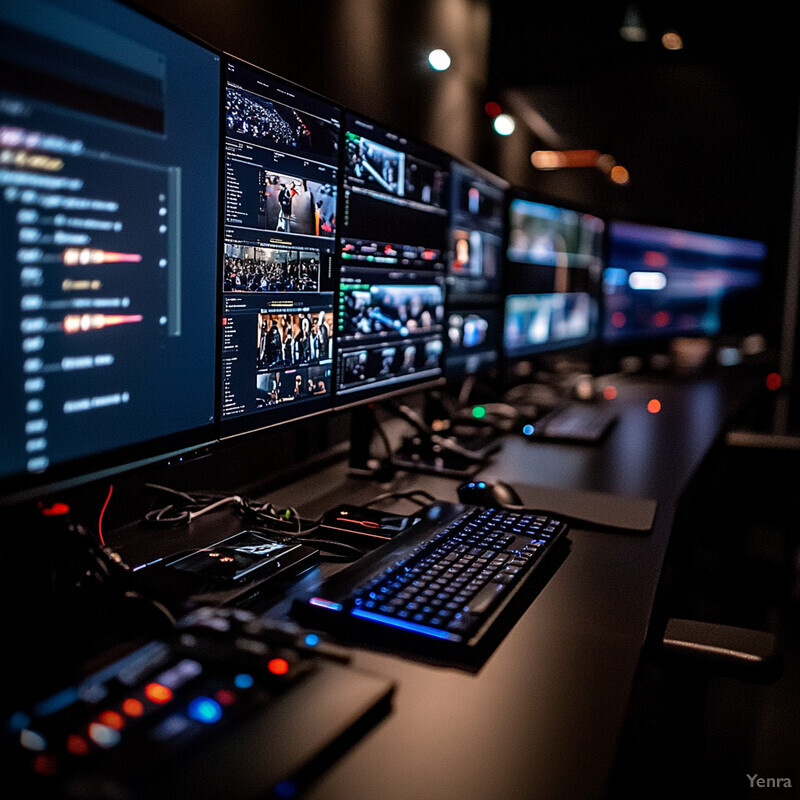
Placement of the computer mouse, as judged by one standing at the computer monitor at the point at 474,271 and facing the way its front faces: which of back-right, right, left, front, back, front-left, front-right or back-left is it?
front-right

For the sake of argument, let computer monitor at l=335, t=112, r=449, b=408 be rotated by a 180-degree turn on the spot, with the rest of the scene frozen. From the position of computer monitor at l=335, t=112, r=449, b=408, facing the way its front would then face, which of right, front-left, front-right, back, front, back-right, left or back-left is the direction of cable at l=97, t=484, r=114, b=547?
left

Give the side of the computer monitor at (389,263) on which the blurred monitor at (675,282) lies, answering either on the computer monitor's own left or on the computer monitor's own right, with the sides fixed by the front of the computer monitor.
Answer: on the computer monitor's own left

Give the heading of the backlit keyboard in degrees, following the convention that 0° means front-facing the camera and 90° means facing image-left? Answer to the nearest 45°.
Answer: approximately 315°

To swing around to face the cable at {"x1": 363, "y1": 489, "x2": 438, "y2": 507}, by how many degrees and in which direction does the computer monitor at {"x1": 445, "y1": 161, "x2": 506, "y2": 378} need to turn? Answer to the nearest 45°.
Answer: approximately 45° to its right

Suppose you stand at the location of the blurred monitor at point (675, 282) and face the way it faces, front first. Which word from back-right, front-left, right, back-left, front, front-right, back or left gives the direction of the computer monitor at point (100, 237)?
front-right

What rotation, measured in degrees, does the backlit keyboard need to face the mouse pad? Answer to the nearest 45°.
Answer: approximately 90° to its left

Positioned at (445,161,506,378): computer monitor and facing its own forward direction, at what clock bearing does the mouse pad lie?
The mouse pad is roughly at 1 o'clock from the computer monitor.

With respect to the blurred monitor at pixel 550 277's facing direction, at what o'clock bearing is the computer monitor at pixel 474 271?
The computer monitor is roughly at 2 o'clock from the blurred monitor.

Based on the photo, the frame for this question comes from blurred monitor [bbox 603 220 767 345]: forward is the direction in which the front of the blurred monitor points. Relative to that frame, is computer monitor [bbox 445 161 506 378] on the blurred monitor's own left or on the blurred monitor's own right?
on the blurred monitor's own right

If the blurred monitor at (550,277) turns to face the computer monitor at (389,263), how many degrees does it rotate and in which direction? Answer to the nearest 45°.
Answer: approximately 45° to its right

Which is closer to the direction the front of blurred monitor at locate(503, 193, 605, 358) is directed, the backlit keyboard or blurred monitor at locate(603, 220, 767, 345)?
the backlit keyboard
